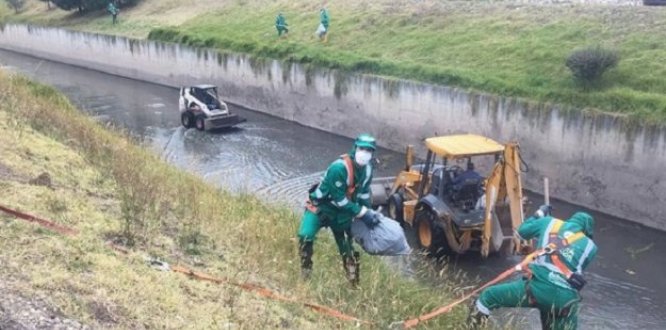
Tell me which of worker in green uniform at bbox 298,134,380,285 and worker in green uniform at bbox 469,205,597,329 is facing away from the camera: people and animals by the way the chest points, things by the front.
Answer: worker in green uniform at bbox 469,205,597,329

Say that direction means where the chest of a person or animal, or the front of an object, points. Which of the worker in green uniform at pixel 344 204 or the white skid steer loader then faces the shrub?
the white skid steer loader

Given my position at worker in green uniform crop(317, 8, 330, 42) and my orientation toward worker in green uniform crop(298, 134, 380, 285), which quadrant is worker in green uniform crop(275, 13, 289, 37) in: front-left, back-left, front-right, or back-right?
back-right

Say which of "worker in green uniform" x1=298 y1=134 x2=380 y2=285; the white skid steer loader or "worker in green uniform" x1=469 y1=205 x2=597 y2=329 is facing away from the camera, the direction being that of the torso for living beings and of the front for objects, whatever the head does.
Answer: "worker in green uniform" x1=469 y1=205 x2=597 y2=329

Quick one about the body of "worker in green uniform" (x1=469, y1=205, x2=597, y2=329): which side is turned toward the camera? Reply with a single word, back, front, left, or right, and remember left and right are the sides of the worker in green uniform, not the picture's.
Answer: back

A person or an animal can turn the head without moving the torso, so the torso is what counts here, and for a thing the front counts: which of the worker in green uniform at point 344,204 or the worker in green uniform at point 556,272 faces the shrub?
the worker in green uniform at point 556,272

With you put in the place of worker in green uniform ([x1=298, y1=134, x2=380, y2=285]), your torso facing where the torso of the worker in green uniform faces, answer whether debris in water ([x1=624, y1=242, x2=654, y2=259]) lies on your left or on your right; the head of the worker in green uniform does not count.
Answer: on your left

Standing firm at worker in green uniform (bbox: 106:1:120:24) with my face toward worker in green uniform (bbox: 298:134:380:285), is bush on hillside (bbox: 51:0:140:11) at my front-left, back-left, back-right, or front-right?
back-right

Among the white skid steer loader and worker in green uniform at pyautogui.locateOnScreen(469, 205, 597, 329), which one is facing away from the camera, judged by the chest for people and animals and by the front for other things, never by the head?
the worker in green uniform

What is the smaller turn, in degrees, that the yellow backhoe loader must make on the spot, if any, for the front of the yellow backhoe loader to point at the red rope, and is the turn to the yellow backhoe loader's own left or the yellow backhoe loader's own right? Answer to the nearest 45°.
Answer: approximately 90° to the yellow backhoe loader's own left

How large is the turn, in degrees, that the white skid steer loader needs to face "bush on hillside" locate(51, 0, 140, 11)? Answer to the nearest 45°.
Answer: approximately 135° to its left

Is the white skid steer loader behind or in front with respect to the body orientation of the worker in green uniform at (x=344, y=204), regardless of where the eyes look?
behind
